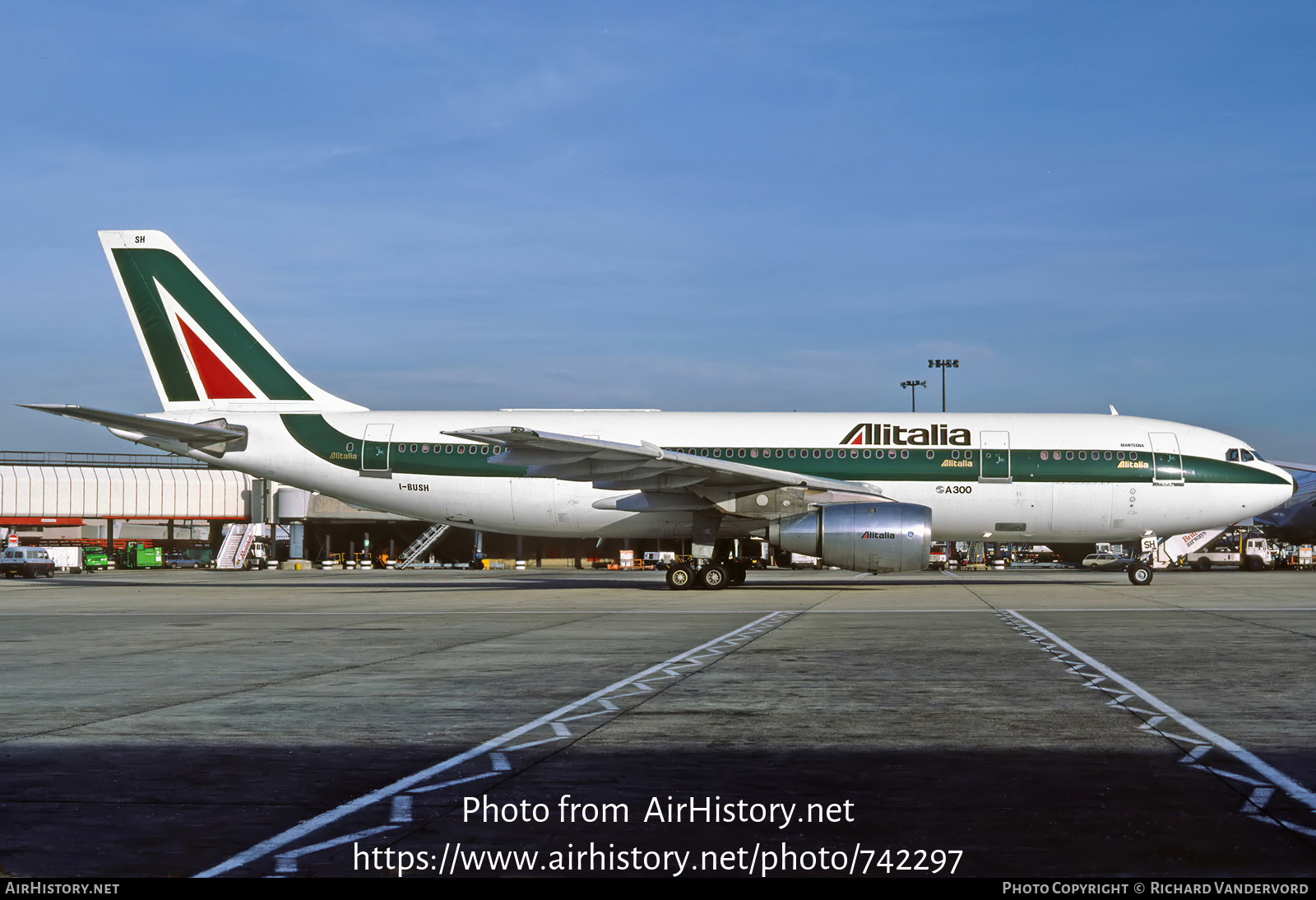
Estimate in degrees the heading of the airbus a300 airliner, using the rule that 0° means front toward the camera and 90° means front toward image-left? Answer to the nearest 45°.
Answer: approximately 270°

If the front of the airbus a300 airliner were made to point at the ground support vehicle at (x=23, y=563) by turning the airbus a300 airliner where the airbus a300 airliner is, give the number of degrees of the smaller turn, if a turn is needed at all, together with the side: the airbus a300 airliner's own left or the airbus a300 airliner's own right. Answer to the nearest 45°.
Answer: approximately 135° to the airbus a300 airliner's own left
